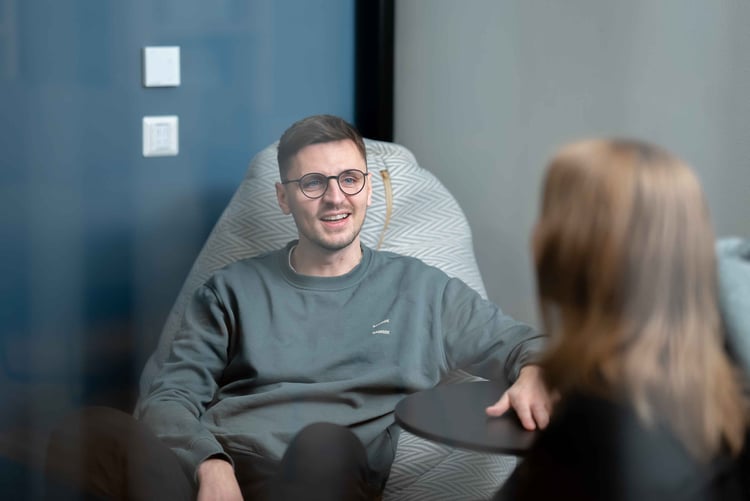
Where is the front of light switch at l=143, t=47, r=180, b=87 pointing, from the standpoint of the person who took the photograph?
facing the viewer

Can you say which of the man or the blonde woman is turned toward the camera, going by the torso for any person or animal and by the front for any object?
the man

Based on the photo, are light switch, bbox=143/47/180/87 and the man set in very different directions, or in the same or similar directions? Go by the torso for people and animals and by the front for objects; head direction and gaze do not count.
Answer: same or similar directions

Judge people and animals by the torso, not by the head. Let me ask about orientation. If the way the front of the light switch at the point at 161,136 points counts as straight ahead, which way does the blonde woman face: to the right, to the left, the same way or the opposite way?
the opposite way

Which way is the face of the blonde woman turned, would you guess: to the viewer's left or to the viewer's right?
to the viewer's left

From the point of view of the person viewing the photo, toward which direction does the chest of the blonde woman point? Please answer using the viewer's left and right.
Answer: facing away from the viewer and to the left of the viewer

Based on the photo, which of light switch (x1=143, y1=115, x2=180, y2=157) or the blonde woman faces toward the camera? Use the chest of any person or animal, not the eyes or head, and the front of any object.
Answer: the light switch

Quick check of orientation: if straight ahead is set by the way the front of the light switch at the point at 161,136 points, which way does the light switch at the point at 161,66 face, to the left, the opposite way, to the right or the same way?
the same way

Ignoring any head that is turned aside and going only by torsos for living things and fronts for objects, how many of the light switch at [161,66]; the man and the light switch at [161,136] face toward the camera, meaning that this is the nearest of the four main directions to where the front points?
3

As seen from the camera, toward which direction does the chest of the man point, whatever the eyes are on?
toward the camera

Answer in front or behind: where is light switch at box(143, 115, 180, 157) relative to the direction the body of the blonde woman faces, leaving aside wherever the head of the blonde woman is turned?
in front

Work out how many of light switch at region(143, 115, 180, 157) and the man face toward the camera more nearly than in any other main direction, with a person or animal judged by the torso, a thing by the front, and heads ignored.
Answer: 2

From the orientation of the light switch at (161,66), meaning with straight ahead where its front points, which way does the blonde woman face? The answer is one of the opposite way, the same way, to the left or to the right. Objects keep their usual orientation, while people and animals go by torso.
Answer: the opposite way

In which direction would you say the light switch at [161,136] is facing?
toward the camera
